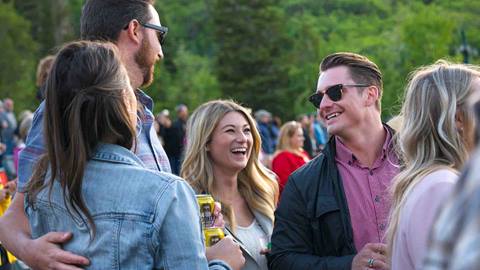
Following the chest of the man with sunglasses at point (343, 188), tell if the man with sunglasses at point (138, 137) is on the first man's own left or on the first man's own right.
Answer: on the first man's own right

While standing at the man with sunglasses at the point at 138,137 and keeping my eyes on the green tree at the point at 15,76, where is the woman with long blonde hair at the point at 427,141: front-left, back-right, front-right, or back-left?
back-right

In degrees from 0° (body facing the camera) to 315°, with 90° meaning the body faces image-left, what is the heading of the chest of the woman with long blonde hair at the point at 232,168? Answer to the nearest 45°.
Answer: approximately 315°

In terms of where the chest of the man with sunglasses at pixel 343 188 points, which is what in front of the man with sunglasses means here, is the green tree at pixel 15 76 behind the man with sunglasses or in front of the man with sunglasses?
behind

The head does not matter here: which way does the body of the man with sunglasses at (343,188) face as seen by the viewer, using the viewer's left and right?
facing the viewer and to the right of the viewer

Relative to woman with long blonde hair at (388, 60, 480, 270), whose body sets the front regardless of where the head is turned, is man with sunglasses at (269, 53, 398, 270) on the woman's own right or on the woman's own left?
on the woman's own left

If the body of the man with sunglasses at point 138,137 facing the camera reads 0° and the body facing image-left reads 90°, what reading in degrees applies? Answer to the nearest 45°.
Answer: approximately 270°

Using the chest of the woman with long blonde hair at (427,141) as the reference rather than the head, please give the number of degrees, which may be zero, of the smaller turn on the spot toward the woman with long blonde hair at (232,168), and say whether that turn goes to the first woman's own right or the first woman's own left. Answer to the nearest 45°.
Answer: approximately 90° to the first woman's own left

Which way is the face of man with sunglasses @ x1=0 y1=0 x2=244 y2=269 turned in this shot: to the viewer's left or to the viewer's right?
to the viewer's right
